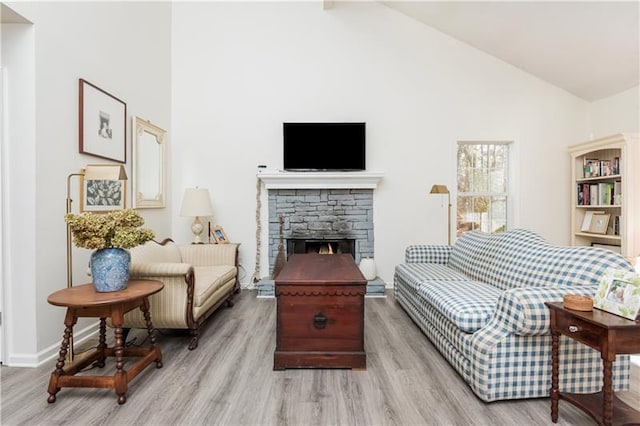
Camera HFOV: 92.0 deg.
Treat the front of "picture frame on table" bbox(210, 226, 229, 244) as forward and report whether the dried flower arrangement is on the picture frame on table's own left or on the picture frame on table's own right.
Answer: on the picture frame on table's own right

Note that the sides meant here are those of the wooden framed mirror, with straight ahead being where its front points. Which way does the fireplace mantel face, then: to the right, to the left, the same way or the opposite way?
to the right

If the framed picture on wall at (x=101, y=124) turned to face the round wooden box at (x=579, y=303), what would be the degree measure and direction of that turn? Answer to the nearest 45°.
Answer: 0° — it already faces it

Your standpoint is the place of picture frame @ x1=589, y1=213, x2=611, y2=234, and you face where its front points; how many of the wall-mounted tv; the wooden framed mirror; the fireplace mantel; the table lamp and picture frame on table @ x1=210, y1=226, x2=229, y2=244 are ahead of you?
5

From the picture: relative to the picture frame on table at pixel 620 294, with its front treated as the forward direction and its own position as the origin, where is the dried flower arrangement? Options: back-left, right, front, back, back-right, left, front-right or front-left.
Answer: front

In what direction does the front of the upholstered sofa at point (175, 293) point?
to the viewer's right

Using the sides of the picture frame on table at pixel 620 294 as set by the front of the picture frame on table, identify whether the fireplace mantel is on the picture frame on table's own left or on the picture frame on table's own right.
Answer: on the picture frame on table's own right

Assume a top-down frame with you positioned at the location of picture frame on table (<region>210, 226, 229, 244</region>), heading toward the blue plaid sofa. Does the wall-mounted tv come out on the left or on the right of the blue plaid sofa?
left

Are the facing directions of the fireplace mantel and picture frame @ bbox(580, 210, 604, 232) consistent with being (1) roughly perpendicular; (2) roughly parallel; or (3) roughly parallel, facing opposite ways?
roughly perpendicular

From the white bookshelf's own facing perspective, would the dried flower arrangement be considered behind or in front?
in front

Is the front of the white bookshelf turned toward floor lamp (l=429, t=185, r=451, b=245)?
yes

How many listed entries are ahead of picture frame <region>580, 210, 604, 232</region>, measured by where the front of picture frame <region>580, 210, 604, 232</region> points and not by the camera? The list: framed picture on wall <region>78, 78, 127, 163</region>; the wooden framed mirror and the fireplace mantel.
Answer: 3

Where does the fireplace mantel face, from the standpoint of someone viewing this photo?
facing the viewer

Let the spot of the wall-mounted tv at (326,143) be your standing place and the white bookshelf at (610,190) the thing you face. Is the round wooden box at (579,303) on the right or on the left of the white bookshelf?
right

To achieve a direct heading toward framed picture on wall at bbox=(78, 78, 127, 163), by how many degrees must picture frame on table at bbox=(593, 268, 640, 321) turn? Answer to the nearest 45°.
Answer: approximately 45° to its right

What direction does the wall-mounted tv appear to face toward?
toward the camera

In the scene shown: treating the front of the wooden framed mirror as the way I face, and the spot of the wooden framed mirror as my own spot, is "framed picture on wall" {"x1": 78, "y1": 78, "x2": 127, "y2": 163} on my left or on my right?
on my right
